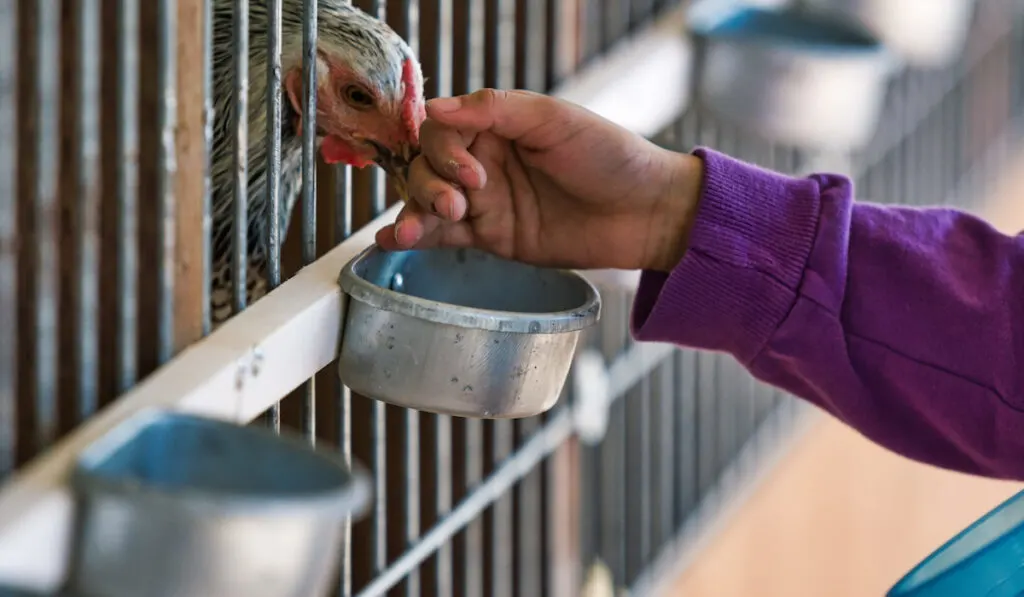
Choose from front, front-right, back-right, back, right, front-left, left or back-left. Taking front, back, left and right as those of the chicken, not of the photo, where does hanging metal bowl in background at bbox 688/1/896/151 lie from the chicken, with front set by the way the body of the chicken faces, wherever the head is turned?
front-left

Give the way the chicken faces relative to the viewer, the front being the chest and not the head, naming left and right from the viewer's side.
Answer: facing to the right of the viewer

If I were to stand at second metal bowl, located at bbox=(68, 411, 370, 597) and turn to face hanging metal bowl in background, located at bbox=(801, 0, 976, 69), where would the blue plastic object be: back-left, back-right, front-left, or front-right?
front-right

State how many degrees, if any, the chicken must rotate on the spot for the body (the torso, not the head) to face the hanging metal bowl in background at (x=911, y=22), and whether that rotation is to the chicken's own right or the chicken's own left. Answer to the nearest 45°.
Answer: approximately 45° to the chicken's own left
